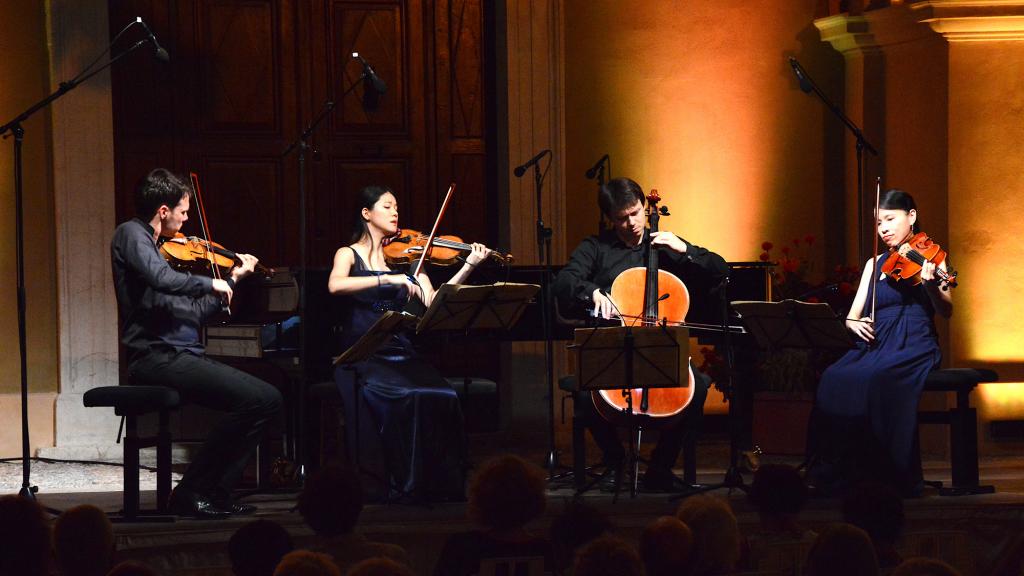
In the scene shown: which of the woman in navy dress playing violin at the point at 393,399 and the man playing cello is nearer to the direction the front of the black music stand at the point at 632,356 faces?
the man playing cello

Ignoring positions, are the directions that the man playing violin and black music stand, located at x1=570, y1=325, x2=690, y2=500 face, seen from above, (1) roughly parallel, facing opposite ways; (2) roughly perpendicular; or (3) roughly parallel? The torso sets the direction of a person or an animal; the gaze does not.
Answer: roughly perpendicular

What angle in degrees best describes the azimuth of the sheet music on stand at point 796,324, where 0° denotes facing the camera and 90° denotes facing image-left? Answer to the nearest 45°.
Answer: approximately 225°

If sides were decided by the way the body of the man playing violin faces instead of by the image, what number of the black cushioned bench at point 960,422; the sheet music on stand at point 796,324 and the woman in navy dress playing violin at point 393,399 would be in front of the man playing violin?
3

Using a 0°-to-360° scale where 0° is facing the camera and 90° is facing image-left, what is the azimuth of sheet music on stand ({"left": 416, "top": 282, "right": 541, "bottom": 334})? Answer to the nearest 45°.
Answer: approximately 135°

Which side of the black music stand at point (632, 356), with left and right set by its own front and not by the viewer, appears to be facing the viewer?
back

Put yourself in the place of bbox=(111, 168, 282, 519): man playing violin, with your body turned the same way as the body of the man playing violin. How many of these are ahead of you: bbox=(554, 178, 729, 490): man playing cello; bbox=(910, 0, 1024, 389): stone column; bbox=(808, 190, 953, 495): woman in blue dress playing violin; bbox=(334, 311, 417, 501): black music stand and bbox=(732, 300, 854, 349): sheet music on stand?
5

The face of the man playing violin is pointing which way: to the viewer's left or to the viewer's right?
to the viewer's right

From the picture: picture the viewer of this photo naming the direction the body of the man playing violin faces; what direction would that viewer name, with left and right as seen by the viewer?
facing to the right of the viewer

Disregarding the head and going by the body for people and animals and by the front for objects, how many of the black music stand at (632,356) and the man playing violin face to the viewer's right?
1
